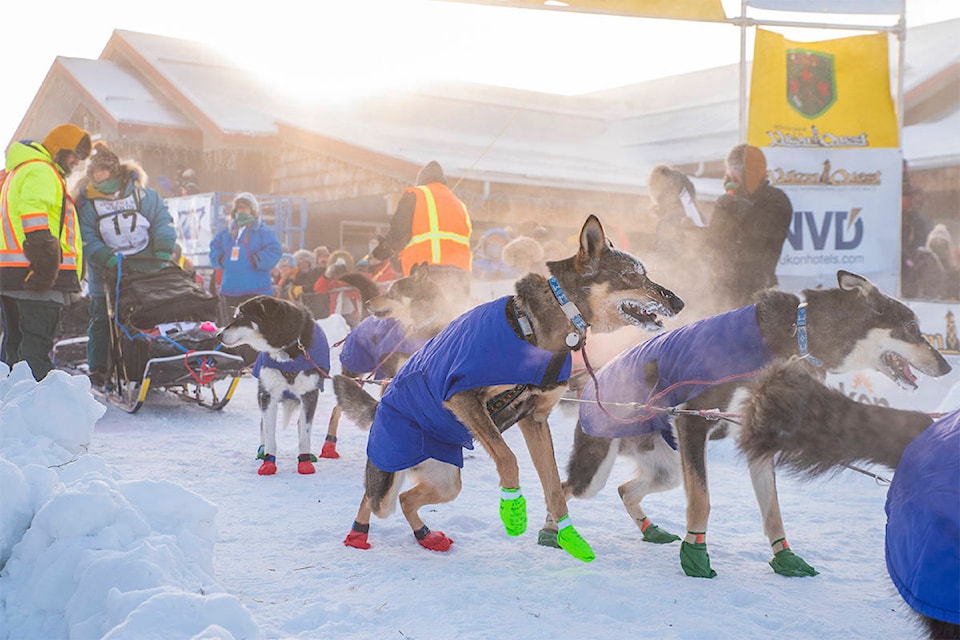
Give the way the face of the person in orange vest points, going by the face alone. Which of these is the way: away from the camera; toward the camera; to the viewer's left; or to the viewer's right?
away from the camera

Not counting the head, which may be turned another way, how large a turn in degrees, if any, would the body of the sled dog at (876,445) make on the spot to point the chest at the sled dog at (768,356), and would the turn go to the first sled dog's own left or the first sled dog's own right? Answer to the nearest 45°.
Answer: approximately 90° to the first sled dog's own left

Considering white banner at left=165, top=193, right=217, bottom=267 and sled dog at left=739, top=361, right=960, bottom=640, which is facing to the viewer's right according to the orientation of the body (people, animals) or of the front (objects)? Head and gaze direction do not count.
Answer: the sled dog

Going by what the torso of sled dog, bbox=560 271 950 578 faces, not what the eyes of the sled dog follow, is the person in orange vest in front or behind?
behind

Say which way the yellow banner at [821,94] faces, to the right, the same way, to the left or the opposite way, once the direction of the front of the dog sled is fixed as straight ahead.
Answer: to the right

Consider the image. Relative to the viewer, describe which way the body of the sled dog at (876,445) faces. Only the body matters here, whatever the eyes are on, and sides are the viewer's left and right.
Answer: facing to the right of the viewer

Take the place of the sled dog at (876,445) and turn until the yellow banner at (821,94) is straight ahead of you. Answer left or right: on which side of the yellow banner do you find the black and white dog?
left

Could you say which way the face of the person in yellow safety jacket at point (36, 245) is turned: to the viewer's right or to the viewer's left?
to the viewer's right

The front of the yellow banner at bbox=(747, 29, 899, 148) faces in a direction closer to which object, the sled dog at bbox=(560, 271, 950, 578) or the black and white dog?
the sled dog

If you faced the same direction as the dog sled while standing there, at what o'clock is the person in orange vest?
The person in orange vest is roughly at 10 o'clock from the dog sled.

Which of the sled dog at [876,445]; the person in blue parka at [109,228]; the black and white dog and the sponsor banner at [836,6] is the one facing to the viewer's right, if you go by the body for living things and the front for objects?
the sled dog
